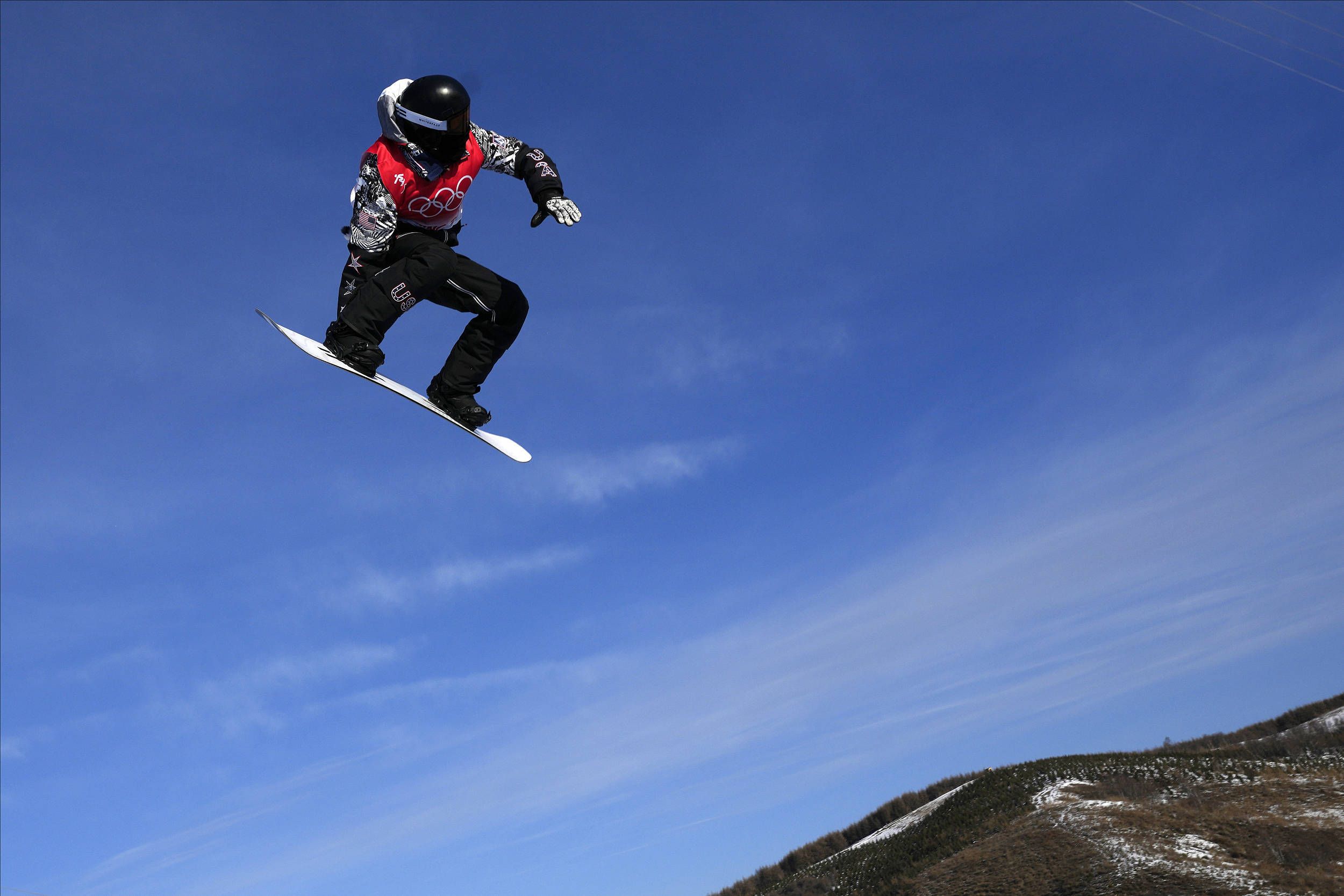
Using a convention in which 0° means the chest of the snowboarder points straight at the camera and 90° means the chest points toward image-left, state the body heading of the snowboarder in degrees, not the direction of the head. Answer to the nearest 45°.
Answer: approximately 315°
